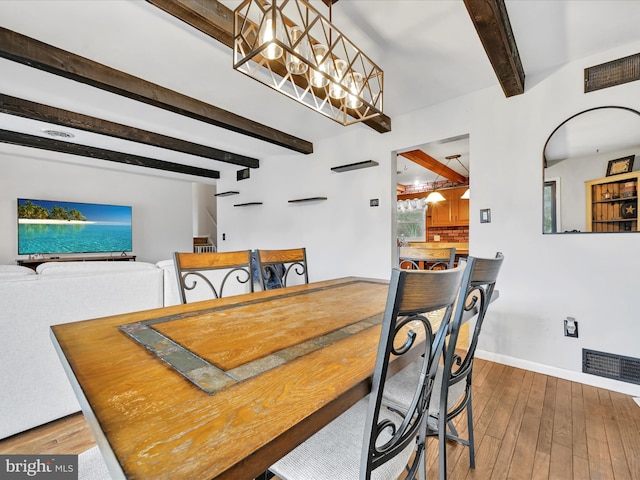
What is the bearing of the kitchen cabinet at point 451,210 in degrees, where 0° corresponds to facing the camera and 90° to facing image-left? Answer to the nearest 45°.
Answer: approximately 0°

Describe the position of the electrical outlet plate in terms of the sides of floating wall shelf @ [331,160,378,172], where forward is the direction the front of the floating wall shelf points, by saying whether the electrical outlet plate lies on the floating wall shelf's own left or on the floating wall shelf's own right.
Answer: on the floating wall shelf's own left

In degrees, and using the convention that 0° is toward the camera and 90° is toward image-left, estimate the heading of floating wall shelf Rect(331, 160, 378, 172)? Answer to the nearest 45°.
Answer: approximately 45°

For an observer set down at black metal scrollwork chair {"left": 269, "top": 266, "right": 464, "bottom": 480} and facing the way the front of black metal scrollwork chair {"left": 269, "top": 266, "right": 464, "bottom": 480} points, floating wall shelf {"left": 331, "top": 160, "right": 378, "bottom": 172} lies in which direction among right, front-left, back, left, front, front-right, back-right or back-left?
front-right

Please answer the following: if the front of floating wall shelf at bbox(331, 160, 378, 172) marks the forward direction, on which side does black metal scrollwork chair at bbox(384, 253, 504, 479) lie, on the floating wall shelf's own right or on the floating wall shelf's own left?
on the floating wall shelf's own left

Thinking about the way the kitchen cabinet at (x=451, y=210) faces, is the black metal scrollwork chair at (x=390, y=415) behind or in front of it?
in front

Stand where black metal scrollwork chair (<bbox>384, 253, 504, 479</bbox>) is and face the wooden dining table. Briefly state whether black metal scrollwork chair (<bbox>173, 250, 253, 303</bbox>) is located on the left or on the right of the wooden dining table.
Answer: right

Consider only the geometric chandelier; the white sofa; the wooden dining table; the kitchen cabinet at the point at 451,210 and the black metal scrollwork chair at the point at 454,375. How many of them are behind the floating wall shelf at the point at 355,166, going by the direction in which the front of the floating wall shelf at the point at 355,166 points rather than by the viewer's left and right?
1

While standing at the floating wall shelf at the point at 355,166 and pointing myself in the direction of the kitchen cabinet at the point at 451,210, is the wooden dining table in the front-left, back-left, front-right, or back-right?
back-right

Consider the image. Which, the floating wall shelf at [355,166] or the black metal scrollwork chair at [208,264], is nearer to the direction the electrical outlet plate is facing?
the black metal scrollwork chair

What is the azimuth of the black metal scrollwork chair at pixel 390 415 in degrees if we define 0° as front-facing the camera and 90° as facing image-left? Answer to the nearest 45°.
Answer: approximately 135°

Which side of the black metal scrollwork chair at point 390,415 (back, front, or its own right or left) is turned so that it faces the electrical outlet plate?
right

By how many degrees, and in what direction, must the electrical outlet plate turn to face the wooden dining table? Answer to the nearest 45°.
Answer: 0° — it already faces it

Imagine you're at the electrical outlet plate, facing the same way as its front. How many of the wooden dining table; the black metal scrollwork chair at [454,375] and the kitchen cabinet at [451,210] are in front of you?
2

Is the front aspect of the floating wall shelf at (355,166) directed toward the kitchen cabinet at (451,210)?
no

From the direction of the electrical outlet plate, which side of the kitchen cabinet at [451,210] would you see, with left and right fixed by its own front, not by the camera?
front

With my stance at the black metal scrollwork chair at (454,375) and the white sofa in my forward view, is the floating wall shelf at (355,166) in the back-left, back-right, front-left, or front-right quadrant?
front-right

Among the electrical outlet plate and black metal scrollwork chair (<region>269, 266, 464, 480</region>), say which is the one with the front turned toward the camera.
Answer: the electrical outlet plate

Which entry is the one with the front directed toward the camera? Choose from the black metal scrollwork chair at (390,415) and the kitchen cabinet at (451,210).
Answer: the kitchen cabinet
